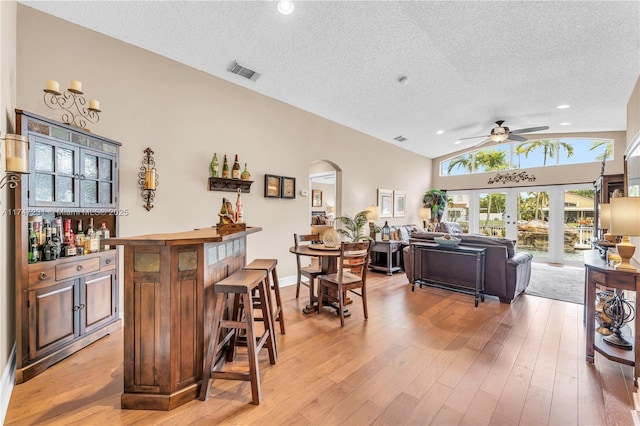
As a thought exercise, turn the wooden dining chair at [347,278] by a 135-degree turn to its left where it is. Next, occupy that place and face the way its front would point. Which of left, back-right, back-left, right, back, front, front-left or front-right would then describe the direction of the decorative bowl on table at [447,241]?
back-left

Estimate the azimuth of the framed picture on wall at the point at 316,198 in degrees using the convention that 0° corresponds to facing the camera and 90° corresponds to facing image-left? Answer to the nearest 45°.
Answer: approximately 315°

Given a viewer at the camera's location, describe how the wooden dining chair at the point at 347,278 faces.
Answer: facing away from the viewer and to the left of the viewer

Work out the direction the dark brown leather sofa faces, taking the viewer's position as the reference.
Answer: facing away from the viewer and to the right of the viewer

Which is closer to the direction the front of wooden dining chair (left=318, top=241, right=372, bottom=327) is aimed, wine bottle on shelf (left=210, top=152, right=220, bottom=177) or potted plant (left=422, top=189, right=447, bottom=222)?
the wine bottle on shelf

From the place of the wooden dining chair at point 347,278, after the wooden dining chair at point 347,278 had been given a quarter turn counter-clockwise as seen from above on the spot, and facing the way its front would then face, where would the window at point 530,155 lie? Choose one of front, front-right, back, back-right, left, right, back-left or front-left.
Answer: back

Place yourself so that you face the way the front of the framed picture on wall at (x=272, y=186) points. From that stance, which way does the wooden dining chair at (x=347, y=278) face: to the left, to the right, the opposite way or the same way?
the opposite way
